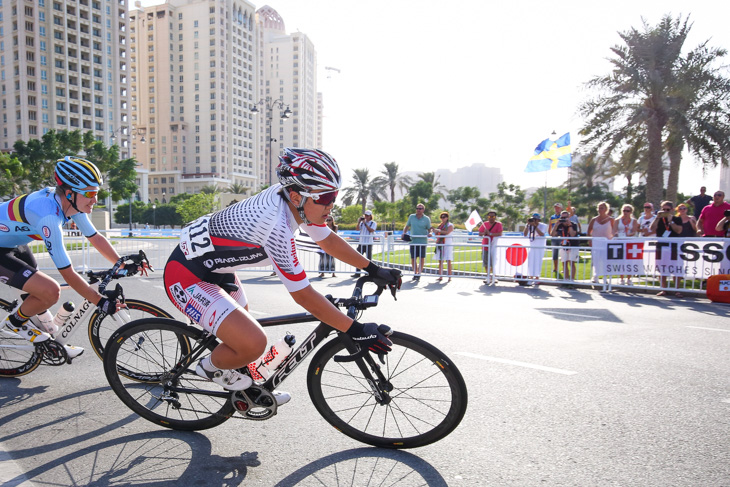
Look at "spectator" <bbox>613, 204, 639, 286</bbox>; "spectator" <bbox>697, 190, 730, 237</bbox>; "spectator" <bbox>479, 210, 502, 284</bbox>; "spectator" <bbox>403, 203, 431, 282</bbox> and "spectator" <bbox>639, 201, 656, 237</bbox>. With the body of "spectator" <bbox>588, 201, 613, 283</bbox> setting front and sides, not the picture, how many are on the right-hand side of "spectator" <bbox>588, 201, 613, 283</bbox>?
2

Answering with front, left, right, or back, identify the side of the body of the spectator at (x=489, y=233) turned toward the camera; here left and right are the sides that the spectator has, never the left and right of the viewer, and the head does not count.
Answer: front

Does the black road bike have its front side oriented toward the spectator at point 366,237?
no

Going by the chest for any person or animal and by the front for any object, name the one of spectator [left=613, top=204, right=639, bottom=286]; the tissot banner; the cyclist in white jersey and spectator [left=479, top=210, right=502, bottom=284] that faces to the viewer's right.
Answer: the cyclist in white jersey

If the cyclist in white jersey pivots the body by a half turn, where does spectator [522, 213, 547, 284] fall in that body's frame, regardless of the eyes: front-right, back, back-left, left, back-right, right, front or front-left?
back-right

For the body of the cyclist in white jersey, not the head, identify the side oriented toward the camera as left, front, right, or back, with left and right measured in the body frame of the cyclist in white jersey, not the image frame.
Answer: right

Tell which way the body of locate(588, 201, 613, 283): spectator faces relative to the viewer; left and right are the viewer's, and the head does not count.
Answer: facing the viewer

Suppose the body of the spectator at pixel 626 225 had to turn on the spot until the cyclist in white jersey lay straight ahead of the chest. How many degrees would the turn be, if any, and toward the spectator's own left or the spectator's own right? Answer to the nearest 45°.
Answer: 0° — they already face them

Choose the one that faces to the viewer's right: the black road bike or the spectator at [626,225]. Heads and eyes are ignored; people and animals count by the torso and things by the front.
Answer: the black road bike

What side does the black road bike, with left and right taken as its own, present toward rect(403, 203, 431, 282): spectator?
left

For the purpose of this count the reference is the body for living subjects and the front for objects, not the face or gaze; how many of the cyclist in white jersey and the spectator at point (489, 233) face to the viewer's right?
1

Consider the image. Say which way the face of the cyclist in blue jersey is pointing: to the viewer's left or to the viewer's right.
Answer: to the viewer's right

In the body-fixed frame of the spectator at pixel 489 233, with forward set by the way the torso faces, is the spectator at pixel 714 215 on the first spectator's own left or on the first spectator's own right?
on the first spectator's own left

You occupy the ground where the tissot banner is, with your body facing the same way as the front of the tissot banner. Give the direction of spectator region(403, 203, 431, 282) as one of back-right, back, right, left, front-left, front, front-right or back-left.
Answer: right

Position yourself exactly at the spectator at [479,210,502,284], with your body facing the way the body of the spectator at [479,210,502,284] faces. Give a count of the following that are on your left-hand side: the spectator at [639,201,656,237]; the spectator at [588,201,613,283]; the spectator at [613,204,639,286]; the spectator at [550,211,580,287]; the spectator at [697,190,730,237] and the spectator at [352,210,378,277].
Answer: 5

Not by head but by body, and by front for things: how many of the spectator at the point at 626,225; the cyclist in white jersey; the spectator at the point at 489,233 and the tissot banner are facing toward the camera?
3

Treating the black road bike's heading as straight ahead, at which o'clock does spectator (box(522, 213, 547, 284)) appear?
The spectator is roughly at 10 o'clock from the black road bike.

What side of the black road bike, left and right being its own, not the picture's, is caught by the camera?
right

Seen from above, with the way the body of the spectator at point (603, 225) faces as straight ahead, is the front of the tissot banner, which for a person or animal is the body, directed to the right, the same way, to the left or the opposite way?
the same way
